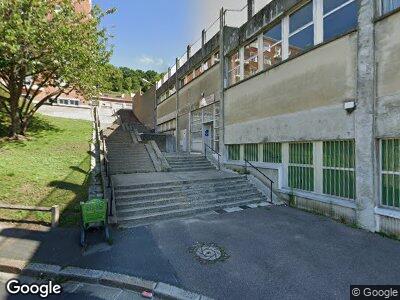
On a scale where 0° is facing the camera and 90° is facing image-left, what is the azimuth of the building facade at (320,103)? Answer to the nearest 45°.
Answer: approximately 45°

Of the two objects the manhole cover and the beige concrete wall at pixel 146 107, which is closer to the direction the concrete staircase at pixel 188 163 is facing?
the manhole cover

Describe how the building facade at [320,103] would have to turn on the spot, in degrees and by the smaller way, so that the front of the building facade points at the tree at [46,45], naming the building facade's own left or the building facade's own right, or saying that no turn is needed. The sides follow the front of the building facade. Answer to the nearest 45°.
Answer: approximately 45° to the building facade's own right

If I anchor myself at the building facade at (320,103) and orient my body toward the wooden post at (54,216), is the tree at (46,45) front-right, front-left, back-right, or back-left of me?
front-right

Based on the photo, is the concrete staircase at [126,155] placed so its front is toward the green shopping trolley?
yes

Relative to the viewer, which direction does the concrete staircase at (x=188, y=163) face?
toward the camera

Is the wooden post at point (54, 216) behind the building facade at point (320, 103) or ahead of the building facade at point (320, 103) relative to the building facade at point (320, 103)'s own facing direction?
ahead

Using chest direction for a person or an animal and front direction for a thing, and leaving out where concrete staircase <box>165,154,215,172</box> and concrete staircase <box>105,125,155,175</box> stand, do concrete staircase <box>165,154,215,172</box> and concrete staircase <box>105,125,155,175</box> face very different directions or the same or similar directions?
same or similar directions

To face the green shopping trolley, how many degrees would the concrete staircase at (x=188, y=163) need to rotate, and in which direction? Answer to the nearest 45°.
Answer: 0° — it already faces it

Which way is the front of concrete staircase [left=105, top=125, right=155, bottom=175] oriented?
toward the camera

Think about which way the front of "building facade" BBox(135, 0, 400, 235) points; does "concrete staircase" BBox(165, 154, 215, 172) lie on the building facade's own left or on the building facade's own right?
on the building facade's own right

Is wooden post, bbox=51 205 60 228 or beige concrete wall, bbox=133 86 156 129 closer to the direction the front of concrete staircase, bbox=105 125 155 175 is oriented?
the wooden post

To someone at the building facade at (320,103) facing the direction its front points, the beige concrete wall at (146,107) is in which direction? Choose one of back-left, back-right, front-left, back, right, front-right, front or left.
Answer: right

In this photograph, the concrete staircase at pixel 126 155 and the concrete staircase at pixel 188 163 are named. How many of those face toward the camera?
2

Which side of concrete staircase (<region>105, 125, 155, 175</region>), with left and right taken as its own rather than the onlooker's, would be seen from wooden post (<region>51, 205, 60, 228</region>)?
front

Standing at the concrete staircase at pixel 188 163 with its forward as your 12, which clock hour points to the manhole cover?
The manhole cover is roughly at 12 o'clock from the concrete staircase.
